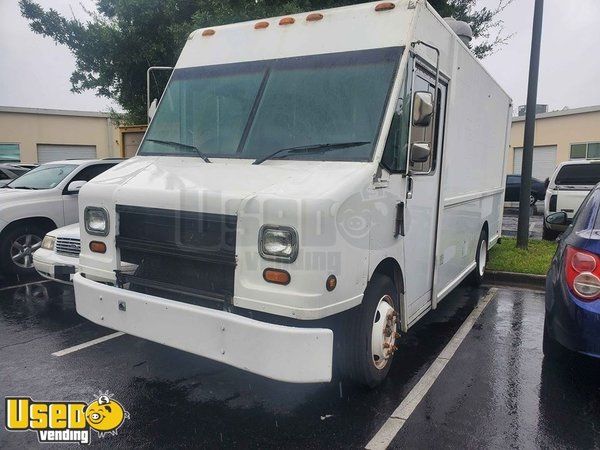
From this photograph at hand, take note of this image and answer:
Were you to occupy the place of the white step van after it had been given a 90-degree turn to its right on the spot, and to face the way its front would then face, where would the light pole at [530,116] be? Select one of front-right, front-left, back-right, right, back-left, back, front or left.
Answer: right

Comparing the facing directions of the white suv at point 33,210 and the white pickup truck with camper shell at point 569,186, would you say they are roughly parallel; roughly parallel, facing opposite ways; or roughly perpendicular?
roughly parallel, facing opposite ways

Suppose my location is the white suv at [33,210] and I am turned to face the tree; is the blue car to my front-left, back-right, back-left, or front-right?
back-right

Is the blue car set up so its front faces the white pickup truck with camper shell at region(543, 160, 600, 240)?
yes

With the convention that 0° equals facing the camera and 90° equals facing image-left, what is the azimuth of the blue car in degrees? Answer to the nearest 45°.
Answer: approximately 180°

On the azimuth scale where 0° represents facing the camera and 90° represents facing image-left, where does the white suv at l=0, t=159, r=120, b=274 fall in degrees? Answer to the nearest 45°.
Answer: approximately 45°

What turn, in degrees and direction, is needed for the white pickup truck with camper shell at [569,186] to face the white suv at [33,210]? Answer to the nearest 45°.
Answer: approximately 135° to its left

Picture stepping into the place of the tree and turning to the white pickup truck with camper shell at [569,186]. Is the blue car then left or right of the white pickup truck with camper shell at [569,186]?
right

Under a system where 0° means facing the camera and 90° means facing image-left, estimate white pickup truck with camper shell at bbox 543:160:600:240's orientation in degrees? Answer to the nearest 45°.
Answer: approximately 180°

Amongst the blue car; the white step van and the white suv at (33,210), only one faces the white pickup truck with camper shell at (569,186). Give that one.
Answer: the blue car

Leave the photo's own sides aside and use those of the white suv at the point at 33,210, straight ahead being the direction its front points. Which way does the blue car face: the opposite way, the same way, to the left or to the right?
the opposite way

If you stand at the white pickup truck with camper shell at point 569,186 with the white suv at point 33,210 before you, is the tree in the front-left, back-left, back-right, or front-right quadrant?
front-right

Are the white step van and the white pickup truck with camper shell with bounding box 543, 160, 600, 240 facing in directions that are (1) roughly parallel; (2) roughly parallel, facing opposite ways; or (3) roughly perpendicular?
roughly parallel, facing opposite ways

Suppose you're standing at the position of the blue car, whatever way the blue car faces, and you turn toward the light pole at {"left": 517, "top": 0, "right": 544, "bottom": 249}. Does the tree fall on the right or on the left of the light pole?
left

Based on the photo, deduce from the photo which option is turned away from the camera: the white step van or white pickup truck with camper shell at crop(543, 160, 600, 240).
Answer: the white pickup truck with camper shell

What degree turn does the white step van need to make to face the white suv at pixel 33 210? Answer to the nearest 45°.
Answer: approximately 90° to its right

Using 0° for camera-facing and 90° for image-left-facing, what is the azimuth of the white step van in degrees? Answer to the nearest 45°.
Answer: approximately 45°

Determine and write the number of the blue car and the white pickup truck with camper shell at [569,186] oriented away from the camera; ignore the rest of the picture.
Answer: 2

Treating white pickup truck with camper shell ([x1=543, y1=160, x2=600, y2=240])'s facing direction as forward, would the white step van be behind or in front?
behind
